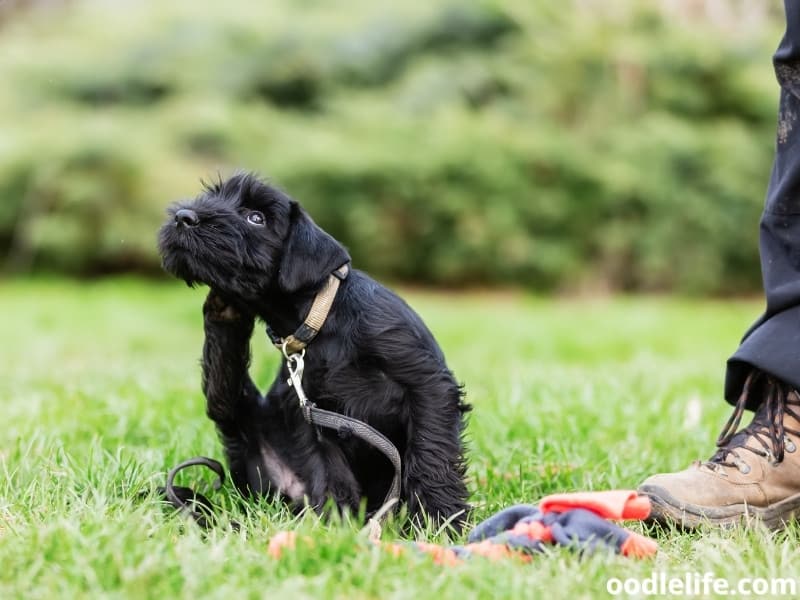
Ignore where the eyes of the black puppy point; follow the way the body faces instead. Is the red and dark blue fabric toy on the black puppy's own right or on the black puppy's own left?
on the black puppy's own left

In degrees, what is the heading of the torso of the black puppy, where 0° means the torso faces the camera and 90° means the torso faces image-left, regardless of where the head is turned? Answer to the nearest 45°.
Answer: approximately 45°
